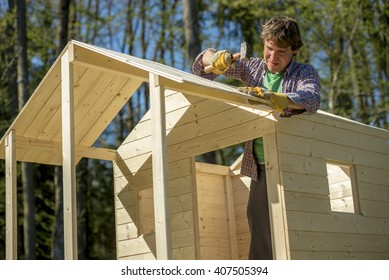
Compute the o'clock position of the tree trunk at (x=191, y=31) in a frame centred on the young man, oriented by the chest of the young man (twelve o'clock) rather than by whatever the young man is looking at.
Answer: The tree trunk is roughly at 4 o'clock from the young man.

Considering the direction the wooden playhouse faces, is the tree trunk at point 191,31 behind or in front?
behind

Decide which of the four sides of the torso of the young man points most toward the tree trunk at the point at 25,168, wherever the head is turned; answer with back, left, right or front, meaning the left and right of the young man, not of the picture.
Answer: right

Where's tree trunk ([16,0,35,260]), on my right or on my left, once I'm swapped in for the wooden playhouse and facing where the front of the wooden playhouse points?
on my right

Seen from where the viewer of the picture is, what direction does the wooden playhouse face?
facing the viewer and to the left of the viewer
